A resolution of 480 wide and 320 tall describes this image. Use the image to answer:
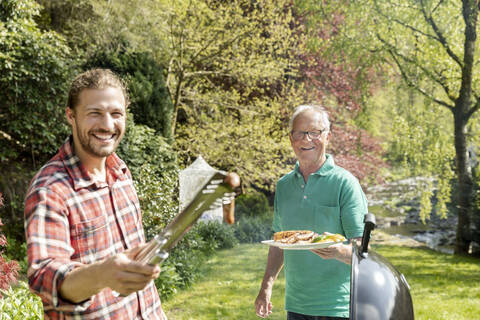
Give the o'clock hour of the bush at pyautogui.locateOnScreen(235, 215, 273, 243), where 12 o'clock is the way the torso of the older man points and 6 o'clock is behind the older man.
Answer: The bush is roughly at 4 o'clock from the older man.

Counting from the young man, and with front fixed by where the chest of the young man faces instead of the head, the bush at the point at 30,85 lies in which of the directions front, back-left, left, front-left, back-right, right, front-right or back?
back-left

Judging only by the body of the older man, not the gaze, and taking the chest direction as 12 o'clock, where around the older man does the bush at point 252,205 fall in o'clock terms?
The bush is roughly at 4 o'clock from the older man.

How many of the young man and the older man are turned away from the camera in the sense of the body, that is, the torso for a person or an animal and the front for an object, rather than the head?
0

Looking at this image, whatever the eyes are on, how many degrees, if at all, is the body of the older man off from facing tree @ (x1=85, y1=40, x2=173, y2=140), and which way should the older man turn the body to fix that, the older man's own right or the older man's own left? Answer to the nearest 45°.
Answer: approximately 90° to the older man's own right

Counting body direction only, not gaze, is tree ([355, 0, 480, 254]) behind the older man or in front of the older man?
behind

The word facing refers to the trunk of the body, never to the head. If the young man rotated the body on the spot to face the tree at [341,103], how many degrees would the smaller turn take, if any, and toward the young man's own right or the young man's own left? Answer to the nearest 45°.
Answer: approximately 90° to the young man's own left

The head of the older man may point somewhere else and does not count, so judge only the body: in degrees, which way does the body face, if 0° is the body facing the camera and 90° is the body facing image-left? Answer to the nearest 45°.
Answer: approximately 45°

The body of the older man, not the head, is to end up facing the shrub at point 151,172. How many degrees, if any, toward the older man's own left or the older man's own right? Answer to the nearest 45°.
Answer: approximately 90° to the older man's own right

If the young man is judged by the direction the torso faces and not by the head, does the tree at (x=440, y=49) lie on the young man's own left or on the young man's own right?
on the young man's own left

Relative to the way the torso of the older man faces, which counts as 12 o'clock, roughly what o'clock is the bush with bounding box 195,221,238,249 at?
The bush is roughly at 4 o'clock from the older man.

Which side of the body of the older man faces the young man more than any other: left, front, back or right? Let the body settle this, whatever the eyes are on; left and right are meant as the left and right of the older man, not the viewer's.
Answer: front

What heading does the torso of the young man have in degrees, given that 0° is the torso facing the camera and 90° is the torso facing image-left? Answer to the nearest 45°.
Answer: approximately 315°
